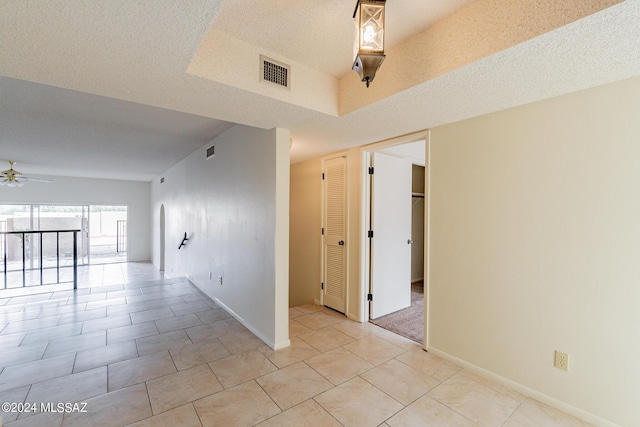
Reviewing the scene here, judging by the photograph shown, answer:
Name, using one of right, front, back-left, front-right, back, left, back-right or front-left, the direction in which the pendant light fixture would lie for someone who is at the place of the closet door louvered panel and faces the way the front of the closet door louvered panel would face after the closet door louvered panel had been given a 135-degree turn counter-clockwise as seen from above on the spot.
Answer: right

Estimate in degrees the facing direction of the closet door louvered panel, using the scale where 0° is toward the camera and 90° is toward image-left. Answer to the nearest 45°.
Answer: approximately 45°

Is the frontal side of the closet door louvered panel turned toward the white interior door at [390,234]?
no
